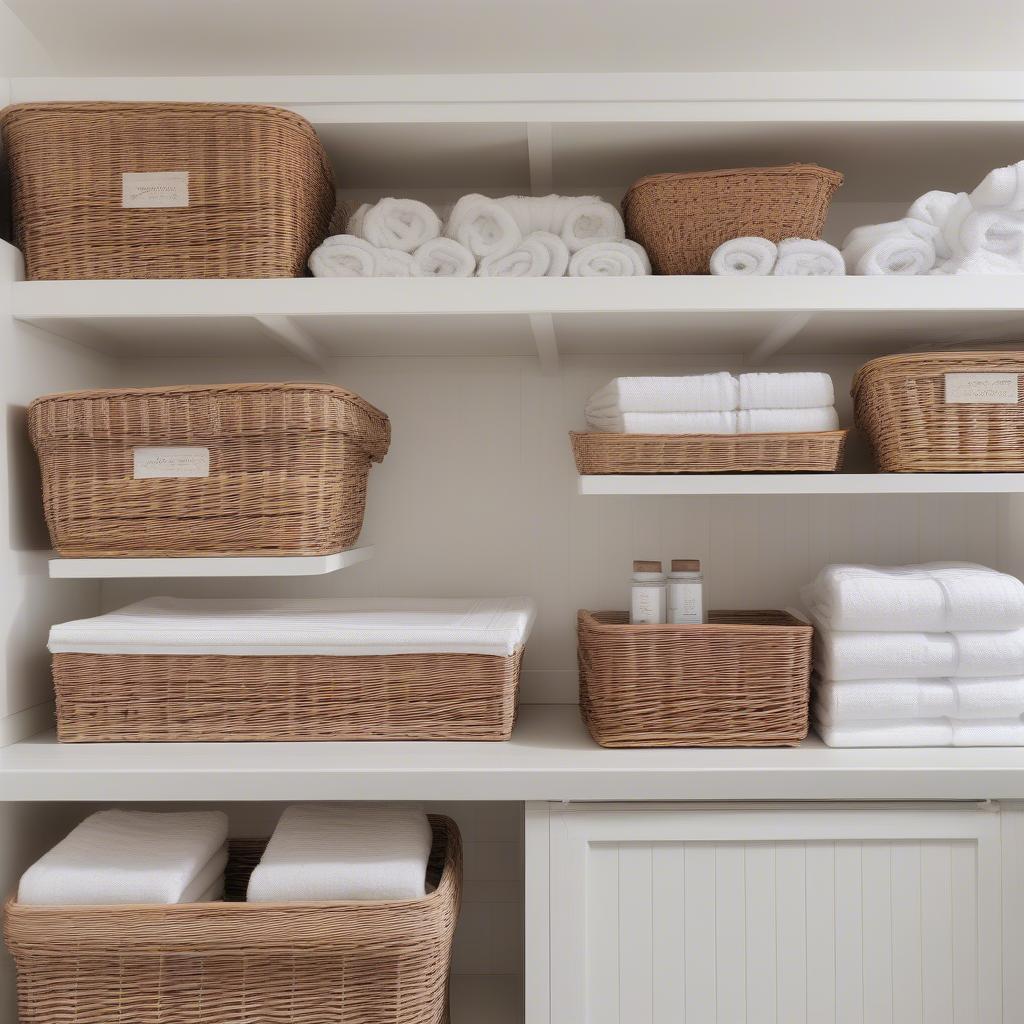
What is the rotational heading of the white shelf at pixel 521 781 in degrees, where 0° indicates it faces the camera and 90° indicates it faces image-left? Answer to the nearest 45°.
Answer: approximately 0°

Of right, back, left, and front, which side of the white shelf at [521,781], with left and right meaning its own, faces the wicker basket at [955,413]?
left
